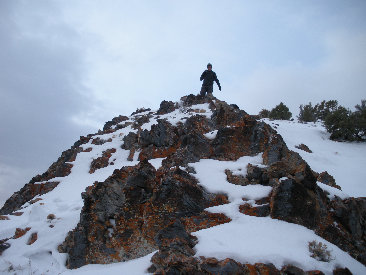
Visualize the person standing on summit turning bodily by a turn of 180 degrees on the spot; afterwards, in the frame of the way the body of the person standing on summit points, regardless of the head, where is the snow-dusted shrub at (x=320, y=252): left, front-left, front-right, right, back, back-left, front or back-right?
back

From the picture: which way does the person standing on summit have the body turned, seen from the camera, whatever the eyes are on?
toward the camera

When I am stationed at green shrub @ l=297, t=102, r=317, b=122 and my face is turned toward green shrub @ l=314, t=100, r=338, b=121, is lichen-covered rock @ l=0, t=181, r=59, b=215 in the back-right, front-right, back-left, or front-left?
back-right

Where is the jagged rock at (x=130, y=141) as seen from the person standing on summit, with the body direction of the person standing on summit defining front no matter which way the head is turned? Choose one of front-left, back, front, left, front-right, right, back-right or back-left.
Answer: front-right

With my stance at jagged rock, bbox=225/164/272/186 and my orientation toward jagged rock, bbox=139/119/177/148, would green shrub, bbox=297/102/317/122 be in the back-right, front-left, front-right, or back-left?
front-right

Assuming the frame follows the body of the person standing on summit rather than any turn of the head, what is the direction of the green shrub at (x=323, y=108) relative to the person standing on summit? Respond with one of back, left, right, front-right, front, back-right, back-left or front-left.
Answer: back-left

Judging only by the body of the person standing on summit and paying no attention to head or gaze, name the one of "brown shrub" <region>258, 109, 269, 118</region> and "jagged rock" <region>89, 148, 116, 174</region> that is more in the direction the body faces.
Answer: the jagged rock

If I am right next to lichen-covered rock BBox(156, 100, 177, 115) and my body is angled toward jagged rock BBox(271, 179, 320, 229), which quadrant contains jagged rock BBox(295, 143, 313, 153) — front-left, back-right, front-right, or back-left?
front-left

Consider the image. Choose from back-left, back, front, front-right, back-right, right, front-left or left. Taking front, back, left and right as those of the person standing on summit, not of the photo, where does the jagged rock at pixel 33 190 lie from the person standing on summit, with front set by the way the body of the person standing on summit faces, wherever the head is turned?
front-right

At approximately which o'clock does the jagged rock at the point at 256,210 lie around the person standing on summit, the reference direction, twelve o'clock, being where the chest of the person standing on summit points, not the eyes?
The jagged rock is roughly at 12 o'clock from the person standing on summit.

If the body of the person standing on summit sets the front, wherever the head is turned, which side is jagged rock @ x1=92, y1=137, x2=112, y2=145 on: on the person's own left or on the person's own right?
on the person's own right

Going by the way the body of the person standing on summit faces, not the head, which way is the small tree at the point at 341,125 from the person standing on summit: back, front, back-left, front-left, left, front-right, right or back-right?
left

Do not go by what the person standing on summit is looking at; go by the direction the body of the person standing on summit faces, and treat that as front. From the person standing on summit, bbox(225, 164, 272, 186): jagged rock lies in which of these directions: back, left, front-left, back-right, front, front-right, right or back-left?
front

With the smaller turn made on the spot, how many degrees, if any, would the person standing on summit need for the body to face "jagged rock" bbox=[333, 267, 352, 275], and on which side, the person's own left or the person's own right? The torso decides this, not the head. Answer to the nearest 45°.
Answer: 0° — they already face it
